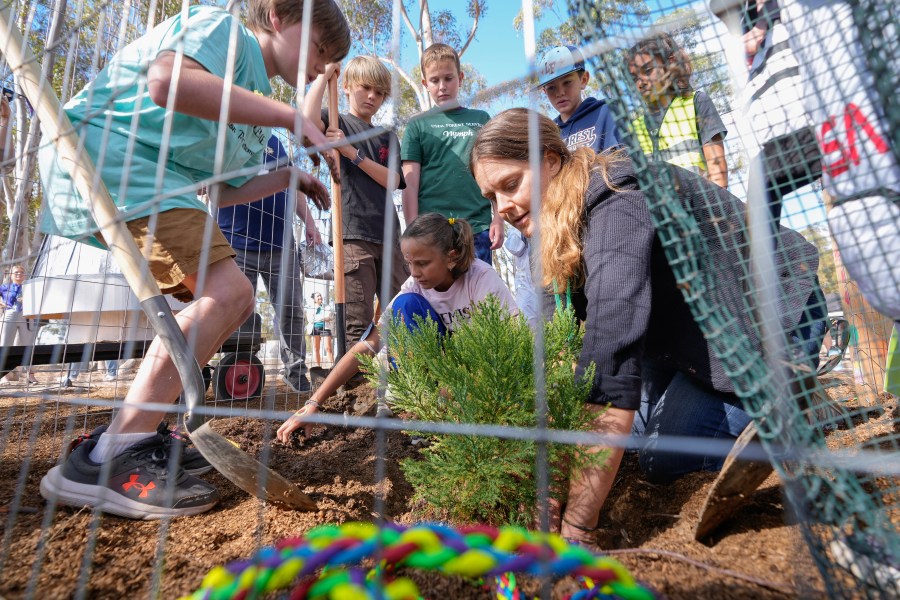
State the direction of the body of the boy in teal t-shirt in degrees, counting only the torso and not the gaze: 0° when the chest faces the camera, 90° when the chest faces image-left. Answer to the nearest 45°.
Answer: approximately 270°

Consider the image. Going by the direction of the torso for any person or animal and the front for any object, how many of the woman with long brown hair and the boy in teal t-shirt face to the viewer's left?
1

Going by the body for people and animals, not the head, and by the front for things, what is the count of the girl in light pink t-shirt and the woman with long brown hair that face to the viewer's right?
0

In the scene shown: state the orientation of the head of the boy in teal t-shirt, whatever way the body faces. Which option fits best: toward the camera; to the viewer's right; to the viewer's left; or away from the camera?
to the viewer's right

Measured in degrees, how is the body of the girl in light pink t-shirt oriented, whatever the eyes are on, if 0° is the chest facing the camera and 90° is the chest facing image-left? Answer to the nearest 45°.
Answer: approximately 45°

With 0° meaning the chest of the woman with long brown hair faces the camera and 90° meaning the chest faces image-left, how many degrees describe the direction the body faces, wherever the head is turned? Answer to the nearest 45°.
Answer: approximately 90°
